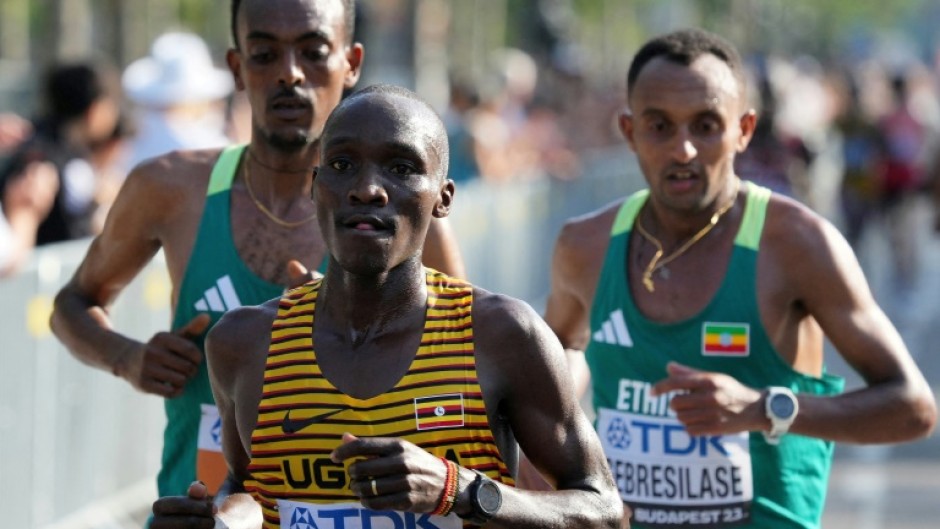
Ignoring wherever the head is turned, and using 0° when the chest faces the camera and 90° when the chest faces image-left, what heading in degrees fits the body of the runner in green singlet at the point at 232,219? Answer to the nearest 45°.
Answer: approximately 0°

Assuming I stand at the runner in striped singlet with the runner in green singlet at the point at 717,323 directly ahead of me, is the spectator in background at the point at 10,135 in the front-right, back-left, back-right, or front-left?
front-left

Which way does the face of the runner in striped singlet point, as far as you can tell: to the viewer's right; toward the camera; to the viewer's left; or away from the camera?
toward the camera

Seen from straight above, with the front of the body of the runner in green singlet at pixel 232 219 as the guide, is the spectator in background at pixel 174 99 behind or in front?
behind

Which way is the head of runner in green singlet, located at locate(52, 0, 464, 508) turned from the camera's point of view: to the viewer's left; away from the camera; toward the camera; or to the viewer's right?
toward the camera

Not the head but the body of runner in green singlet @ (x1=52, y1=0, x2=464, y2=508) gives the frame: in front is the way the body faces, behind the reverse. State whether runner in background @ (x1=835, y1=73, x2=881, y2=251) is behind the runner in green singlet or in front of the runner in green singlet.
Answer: behind

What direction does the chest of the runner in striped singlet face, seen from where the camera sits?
toward the camera

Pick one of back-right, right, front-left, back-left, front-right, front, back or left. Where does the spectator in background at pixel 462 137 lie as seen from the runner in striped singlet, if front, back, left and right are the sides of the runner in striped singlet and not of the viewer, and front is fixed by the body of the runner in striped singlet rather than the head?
back

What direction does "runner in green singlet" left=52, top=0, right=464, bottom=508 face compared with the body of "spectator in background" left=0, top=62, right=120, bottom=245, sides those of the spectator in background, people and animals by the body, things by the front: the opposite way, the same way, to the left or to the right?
to the right

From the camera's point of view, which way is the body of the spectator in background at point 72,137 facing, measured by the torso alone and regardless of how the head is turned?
to the viewer's right

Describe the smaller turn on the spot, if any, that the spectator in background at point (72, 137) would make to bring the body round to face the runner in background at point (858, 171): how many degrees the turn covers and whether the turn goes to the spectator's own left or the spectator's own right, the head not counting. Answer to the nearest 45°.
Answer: approximately 45° to the spectator's own left
